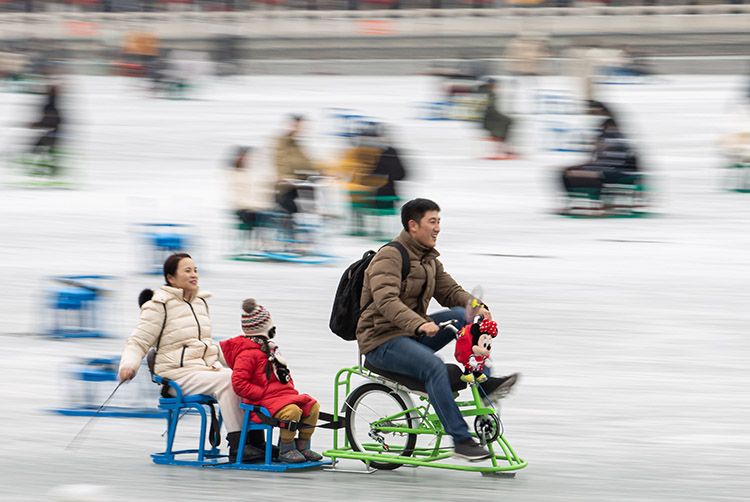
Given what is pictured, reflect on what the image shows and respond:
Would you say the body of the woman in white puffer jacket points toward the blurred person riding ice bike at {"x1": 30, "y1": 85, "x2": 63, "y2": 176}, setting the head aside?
no

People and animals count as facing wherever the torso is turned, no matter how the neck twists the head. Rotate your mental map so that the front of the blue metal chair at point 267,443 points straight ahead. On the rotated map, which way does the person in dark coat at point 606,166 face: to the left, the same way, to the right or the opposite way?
the opposite way

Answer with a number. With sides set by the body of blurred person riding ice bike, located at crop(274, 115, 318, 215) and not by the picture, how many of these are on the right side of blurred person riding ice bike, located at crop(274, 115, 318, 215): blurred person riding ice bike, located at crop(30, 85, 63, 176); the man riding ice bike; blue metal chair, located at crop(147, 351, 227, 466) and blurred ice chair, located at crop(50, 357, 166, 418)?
3

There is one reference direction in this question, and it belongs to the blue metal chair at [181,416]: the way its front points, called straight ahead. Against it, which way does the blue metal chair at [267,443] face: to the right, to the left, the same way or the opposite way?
the same way

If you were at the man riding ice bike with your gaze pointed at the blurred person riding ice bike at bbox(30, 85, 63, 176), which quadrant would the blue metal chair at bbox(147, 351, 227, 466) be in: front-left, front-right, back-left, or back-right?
front-left

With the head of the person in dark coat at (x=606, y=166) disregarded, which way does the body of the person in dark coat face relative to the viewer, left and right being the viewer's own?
facing to the left of the viewer

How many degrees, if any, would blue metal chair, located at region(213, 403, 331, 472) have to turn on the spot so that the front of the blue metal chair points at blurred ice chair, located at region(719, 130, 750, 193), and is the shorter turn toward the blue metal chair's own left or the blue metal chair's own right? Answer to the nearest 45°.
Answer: approximately 45° to the blue metal chair's own left

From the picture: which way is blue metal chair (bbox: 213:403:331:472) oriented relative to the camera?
to the viewer's right

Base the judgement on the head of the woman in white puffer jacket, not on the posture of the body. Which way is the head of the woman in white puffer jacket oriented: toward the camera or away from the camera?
toward the camera

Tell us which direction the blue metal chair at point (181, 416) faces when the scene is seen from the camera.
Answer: facing to the right of the viewer

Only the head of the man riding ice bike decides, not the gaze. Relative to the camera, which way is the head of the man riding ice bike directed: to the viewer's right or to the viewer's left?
to the viewer's right
